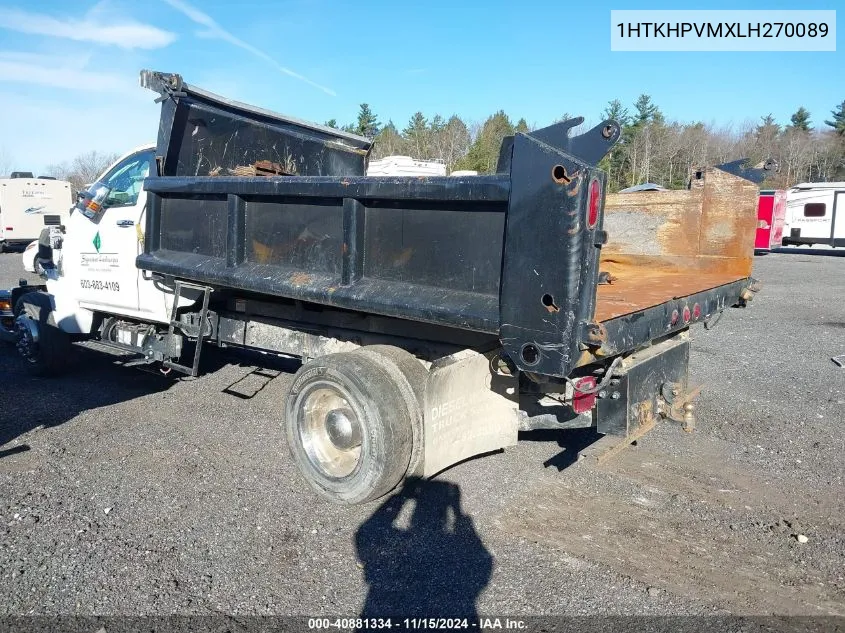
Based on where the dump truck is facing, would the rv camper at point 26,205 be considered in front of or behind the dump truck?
in front

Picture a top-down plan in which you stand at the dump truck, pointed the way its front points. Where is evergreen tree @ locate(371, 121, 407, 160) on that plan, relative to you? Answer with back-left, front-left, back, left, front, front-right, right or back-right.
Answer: front-right

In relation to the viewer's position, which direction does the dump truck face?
facing away from the viewer and to the left of the viewer

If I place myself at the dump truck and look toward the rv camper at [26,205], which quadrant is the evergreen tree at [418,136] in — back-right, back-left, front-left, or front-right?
front-right

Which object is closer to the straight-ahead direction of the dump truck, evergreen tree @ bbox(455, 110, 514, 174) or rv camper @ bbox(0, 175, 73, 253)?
the rv camper

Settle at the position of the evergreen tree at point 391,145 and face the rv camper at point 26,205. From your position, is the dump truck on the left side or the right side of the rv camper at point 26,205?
left

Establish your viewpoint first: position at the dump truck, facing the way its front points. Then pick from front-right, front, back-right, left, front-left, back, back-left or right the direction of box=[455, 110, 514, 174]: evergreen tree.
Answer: front-right

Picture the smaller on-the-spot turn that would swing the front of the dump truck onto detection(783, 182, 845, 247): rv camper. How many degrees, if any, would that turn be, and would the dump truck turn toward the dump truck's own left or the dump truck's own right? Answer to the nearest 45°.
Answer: approximately 90° to the dump truck's own right
